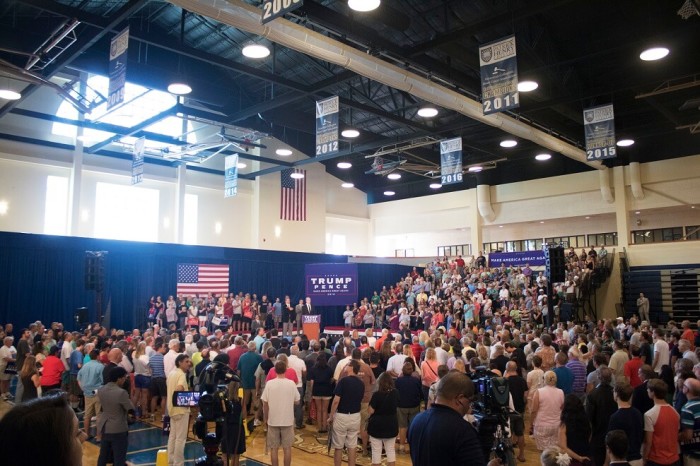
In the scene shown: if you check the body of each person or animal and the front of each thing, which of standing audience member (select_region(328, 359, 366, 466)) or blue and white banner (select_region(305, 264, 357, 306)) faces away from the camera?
the standing audience member

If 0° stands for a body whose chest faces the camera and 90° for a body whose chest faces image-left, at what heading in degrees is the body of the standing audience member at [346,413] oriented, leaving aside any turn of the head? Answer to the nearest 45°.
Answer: approximately 180°

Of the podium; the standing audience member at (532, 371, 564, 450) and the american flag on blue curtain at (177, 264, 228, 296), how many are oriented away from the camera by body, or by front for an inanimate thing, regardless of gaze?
1

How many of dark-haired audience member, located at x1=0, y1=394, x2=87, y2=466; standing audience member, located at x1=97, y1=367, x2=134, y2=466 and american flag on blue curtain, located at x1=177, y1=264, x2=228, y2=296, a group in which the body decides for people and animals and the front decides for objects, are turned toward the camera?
1

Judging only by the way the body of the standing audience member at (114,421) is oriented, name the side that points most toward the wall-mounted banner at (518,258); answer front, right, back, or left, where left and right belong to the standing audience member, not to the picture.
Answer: front

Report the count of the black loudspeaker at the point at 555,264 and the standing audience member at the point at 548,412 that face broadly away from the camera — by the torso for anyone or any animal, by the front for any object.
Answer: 1

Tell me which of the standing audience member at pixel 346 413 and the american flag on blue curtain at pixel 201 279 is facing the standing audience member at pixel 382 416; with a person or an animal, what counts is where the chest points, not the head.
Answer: the american flag on blue curtain

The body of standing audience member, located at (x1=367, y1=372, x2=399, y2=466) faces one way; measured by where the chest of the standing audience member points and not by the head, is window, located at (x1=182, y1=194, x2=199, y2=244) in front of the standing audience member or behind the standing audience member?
in front

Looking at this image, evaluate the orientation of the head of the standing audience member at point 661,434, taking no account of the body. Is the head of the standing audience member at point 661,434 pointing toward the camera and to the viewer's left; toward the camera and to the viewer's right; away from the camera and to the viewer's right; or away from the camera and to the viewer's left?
away from the camera and to the viewer's left

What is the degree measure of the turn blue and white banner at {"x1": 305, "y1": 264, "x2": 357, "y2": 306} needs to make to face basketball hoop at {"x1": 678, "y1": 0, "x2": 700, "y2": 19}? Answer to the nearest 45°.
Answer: approximately 45° to its left

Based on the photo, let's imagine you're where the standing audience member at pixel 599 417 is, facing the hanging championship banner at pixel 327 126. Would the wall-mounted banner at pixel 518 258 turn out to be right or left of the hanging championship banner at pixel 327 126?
right

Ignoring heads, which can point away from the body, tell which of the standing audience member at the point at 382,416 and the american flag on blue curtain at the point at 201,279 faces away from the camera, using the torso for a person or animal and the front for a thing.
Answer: the standing audience member

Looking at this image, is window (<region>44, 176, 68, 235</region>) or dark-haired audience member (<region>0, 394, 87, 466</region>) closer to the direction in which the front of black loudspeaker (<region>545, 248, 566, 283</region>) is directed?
the dark-haired audience member

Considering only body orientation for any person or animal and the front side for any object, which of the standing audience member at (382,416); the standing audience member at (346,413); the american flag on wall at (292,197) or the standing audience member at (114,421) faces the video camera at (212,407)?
the american flag on wall

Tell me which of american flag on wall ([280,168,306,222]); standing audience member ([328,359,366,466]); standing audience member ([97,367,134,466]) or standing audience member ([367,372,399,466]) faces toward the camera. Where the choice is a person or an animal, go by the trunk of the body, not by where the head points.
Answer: the american flag on wall
